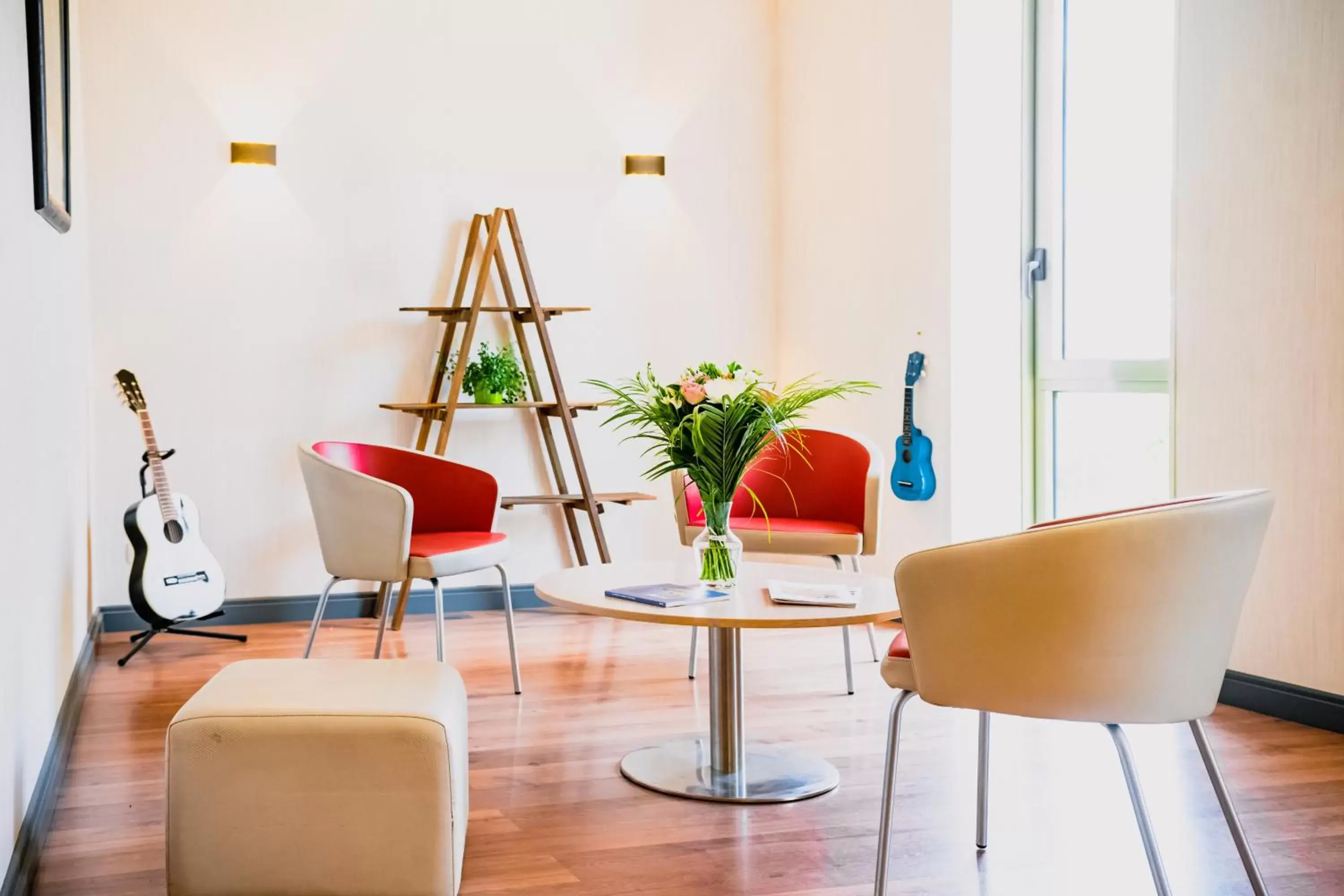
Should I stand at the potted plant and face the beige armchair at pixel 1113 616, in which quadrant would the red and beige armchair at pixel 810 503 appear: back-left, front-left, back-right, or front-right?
front-left

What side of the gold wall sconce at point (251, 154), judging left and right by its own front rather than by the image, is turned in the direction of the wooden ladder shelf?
left

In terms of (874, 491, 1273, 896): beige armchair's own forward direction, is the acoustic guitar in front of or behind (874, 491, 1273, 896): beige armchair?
in front

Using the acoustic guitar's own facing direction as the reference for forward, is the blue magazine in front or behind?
in front

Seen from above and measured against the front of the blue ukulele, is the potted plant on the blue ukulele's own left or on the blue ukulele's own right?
on the blue ukulele's own right

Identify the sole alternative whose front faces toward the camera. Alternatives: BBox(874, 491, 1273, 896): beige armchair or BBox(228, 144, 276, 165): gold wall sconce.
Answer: the gold wall sconce

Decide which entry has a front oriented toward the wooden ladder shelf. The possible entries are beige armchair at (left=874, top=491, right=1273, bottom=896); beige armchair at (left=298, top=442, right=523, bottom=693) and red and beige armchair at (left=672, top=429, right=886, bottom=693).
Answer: beige armchair at (left=874, top=491, right=1273, bottom=896)

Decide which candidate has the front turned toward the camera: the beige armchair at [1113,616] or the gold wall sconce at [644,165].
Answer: the gold wall sconce

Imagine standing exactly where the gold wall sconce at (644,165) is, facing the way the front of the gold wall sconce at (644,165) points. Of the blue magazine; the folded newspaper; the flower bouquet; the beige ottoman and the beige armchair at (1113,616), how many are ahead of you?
5

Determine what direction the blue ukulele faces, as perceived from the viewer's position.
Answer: facing the viewer and to the left of the viewer

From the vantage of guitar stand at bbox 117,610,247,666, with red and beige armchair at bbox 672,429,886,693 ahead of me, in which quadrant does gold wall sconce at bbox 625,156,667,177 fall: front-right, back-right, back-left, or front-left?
front-left

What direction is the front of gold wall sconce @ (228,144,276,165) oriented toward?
toward the camera

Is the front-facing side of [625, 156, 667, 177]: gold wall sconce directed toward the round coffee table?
yes

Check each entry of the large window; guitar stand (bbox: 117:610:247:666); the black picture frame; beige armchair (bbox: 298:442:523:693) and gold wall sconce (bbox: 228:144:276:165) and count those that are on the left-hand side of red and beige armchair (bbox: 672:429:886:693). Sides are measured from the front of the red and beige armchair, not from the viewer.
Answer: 1
